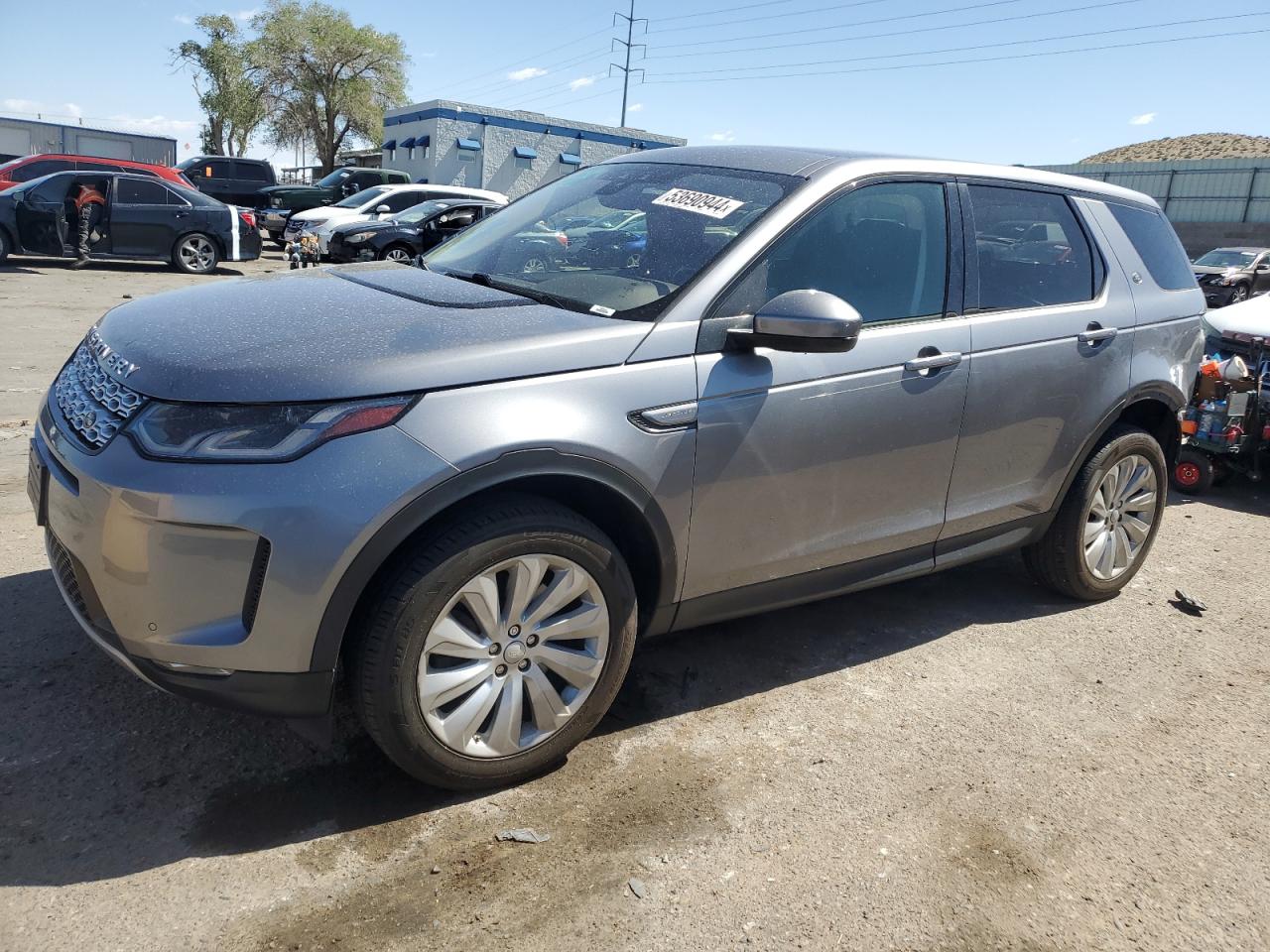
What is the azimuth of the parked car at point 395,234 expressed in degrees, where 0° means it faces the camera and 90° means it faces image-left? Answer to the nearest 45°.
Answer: approximately 45°

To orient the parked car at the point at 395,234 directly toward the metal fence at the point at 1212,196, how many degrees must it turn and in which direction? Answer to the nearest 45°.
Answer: approximately 180°

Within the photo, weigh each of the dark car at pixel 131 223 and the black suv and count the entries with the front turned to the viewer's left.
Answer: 2

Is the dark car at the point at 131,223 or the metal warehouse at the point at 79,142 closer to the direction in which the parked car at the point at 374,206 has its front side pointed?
the dark car

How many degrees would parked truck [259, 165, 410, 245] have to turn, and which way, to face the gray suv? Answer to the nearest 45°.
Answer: approximately 45° to its left

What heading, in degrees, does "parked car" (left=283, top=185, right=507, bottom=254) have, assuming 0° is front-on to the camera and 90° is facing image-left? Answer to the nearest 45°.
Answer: approximately 45°

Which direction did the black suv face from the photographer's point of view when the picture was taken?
facing to the left of the viewer

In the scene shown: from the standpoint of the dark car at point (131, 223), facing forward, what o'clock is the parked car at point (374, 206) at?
The parked car is roughly at 5 o'clock from the dark car.

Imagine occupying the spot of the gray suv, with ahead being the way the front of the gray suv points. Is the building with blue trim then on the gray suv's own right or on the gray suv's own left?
on the gray suv's own right

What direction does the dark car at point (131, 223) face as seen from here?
to the viewer's left

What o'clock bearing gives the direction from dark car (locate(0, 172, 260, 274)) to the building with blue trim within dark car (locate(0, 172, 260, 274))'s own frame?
The building with blue trim is roughly at 4 o'clock from the dark car.

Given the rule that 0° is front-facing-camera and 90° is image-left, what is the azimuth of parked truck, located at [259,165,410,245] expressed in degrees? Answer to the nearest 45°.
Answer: approximately 45°
